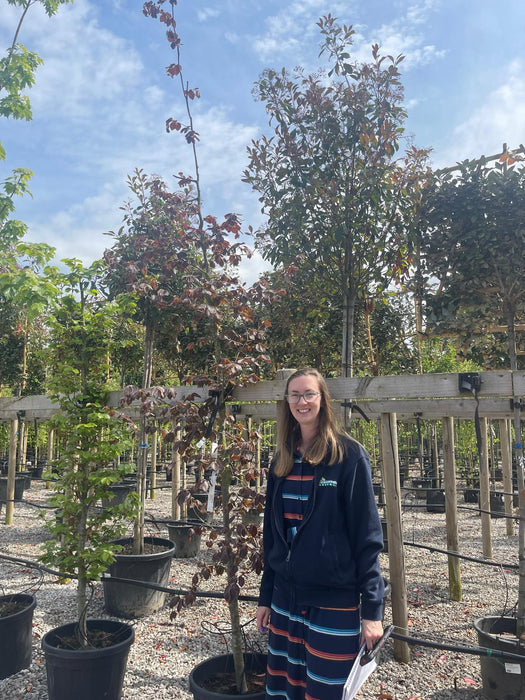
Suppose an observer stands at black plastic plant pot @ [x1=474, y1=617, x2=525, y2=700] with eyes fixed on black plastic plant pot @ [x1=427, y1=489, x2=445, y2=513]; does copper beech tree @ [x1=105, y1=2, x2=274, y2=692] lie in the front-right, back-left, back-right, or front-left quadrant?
back-left

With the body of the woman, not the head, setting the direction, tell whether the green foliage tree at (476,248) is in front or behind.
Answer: behind

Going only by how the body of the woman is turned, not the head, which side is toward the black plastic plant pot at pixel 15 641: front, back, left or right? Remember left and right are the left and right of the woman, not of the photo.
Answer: right

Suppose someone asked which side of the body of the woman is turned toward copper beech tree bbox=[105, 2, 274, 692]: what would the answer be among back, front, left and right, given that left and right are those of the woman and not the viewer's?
right

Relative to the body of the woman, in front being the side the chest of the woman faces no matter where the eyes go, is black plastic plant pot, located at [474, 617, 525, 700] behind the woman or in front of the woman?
behind

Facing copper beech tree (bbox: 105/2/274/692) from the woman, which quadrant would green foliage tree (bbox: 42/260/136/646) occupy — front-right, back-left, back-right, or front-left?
front-left

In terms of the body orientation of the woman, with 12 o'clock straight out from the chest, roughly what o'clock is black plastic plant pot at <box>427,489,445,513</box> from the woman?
The black plastic plant pot is roughly at 5 o'clock from the woman.

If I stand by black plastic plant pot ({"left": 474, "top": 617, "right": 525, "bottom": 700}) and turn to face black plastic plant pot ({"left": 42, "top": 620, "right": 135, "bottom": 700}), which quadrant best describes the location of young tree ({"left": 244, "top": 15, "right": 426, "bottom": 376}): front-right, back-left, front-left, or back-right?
front-right

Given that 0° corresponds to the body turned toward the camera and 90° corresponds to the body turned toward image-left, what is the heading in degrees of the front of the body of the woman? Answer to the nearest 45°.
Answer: approximately 45°

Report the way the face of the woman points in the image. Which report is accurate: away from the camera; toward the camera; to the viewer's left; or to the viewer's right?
toward the camera

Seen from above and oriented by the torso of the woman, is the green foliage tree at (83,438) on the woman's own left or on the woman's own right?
on the woman's own right
